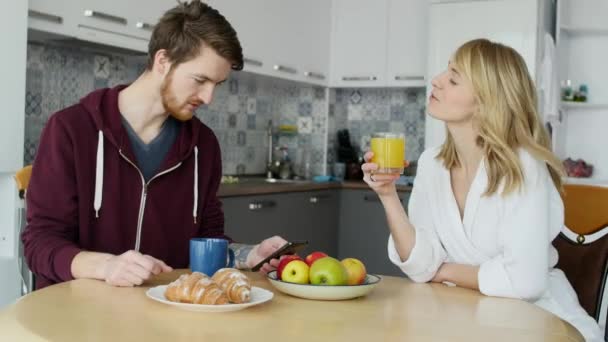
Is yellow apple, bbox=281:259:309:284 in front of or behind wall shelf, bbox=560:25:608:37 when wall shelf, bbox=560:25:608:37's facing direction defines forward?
in front

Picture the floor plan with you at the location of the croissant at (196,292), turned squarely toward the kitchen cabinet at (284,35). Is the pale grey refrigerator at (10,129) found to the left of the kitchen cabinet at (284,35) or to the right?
left

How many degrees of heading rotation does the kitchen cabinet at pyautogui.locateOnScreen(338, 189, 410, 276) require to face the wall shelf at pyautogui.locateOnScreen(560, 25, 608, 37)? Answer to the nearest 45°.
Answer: approximately 90° to its left

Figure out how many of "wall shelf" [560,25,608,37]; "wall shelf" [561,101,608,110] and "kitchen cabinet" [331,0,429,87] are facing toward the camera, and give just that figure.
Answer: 3

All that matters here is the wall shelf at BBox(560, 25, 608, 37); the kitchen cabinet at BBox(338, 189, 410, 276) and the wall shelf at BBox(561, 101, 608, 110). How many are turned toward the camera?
3

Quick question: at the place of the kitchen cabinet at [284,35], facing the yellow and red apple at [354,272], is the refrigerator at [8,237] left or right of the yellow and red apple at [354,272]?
right

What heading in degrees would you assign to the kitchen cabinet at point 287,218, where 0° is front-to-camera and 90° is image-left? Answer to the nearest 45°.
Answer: approximately 315°

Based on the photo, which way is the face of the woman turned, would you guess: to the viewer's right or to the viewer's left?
to the viewer's left

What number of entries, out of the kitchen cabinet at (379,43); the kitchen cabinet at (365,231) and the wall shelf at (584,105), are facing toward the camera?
3

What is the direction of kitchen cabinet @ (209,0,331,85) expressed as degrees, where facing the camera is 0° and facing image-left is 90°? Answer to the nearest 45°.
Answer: approximately 315°

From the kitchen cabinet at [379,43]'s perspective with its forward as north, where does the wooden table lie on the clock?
The wooden table is roughly at 12 o'clock from the kitchen cabinet.

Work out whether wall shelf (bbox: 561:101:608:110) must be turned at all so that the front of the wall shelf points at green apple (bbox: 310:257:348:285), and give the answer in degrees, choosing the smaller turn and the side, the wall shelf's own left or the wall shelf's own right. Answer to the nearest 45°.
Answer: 0° — it already faces it

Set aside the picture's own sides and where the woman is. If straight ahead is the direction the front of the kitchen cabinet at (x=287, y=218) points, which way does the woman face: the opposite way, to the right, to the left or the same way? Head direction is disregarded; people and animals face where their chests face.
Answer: to the right

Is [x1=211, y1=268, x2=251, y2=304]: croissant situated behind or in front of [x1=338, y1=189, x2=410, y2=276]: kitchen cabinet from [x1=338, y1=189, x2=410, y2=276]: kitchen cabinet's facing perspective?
in front

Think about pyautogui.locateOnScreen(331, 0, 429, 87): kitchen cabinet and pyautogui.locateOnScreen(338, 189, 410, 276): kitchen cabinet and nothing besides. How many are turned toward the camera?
2

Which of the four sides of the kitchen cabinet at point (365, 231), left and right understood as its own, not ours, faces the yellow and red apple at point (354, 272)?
front

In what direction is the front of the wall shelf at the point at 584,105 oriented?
toward the camera

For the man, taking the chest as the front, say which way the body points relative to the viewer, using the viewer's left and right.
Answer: facing the viewer and to the right of the viewer

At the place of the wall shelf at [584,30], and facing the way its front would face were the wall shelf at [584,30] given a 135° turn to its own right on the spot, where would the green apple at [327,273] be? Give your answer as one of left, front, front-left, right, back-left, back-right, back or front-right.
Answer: back-left
